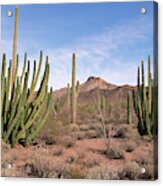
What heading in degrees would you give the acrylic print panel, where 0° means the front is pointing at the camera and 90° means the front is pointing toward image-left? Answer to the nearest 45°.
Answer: approximately 45°
